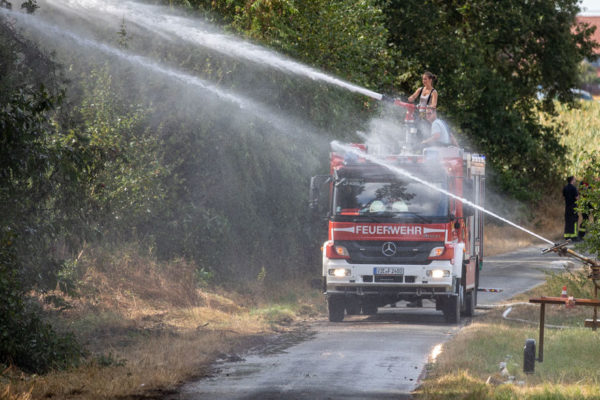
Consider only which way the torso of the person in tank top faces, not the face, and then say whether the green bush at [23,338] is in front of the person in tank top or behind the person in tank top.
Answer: in front

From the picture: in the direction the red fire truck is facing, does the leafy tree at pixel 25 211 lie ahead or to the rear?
ahead

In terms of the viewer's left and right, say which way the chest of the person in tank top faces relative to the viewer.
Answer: facing the viewer and to the left of the viewer

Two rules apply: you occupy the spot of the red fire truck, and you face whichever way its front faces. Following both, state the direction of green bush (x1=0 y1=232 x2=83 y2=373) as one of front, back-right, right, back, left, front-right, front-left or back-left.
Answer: front-right

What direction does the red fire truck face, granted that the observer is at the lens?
facing the viewer

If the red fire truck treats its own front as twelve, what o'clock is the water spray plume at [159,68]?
The water spray plume is roughly at 4 o'clock from the red fire truck.

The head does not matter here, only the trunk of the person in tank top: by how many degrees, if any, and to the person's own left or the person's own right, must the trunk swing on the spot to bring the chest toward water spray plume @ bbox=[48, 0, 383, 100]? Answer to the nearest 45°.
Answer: approximately 45° to the person's own right
